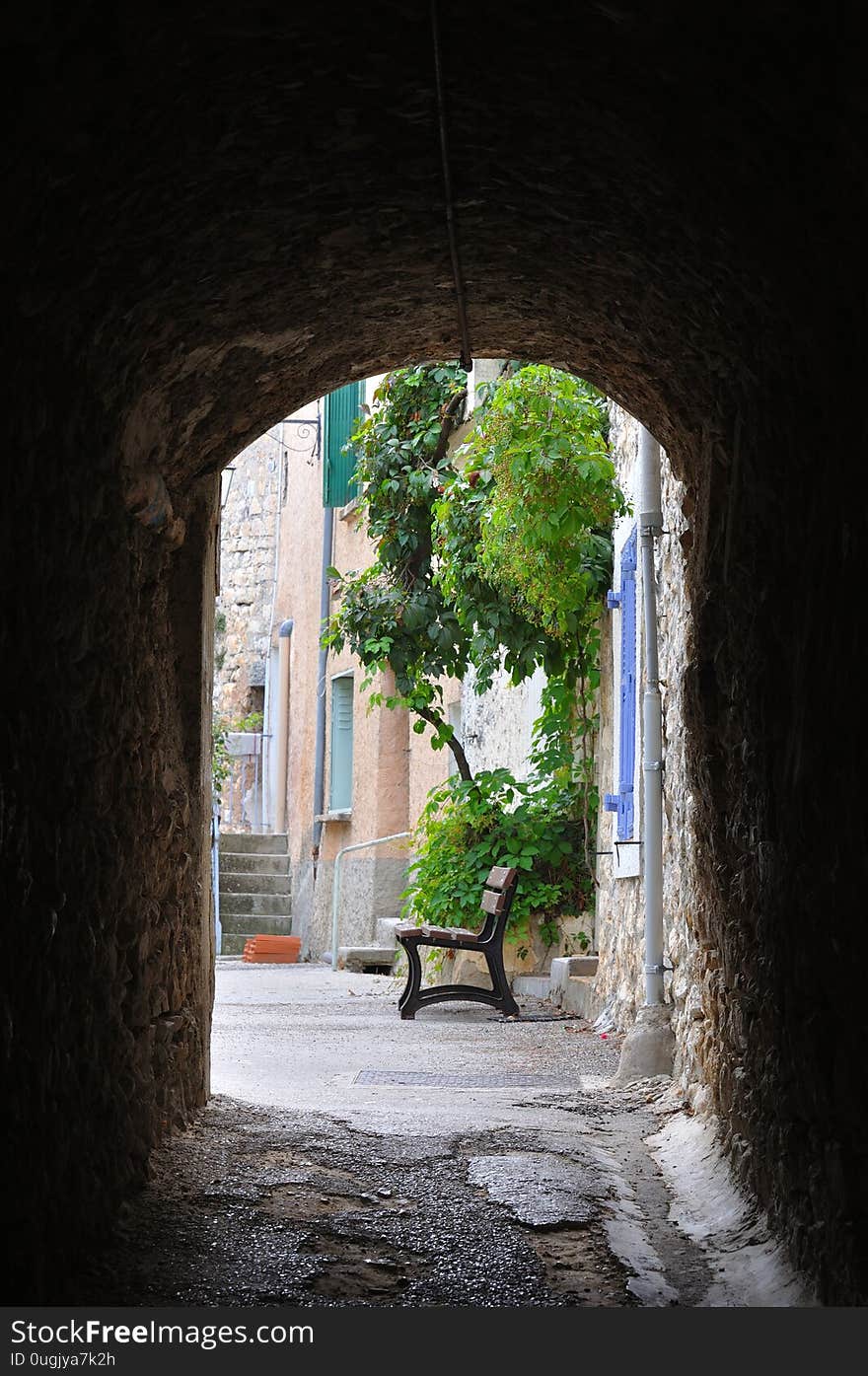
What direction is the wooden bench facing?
to the viewer's left

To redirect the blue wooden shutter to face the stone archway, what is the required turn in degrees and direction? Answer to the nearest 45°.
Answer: approximately 90° to its left

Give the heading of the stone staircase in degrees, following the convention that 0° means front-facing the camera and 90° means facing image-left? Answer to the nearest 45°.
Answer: approximately 0°

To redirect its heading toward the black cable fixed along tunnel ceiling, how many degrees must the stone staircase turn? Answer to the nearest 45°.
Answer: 0° — it already faces it

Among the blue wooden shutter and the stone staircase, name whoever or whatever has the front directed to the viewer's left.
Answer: the blue wooden shutter

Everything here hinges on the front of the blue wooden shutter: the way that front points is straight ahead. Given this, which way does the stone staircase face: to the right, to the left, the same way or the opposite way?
to the left

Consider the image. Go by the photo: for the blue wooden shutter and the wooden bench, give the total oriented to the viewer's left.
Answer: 2

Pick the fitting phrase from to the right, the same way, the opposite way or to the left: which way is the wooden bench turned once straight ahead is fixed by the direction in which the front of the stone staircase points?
to the right

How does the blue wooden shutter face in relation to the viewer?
to the viewer's left
